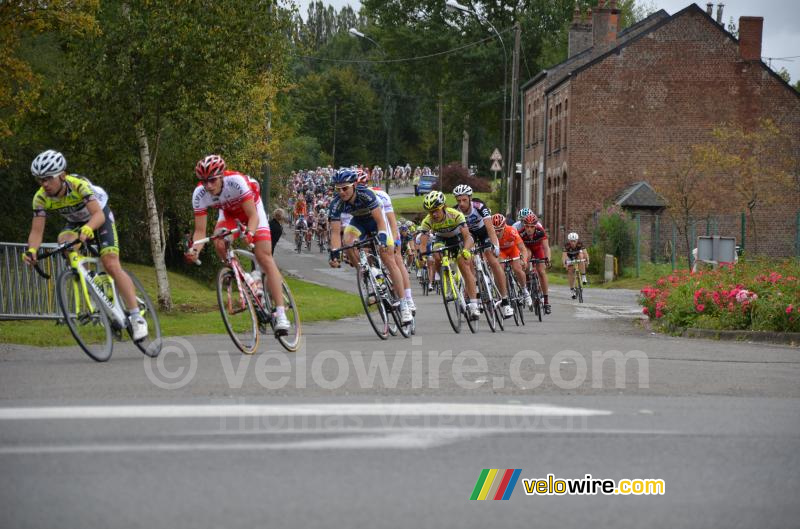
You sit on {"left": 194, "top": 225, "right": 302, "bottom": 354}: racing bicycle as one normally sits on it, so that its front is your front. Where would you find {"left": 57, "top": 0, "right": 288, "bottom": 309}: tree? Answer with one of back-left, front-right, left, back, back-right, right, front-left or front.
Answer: back-right

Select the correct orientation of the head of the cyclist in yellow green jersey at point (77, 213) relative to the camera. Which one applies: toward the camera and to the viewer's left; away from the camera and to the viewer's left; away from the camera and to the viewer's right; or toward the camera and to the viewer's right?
toward the camera and to the viewer's left

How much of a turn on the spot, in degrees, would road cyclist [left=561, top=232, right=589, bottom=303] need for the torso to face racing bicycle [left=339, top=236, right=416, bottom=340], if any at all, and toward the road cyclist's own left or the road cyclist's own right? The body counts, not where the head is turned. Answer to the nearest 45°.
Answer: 0° — they already face it

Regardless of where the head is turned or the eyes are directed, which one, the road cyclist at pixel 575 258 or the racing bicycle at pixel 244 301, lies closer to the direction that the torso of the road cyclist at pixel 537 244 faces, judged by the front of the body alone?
the racing bicycle

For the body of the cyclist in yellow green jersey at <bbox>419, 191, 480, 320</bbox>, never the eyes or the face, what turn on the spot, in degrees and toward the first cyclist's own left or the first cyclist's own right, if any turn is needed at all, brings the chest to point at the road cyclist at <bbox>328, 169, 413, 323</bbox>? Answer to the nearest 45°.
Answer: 0° — they already face them

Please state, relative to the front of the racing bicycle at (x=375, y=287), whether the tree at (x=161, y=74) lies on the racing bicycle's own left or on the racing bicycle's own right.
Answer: on the racing bicycle's own right

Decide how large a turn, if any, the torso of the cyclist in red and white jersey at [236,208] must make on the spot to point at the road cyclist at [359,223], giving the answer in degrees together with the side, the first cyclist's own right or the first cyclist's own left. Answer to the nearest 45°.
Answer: approximately 180°

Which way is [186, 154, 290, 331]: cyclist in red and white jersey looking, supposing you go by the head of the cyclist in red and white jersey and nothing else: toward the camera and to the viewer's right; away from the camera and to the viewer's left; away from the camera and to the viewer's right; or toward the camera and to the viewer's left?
toward the camera and to the viewer's left

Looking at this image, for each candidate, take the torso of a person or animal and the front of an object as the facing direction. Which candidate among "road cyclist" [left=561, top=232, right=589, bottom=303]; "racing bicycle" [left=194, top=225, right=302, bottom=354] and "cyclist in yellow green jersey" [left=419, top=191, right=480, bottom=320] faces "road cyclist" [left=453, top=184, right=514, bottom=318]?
"road cyclist" [left=561, top=232, right=589, bottom=303]

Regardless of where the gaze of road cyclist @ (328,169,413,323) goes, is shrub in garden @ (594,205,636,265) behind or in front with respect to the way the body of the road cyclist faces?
behind

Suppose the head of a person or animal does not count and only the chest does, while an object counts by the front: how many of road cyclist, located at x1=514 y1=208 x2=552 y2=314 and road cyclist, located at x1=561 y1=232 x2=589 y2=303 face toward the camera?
2

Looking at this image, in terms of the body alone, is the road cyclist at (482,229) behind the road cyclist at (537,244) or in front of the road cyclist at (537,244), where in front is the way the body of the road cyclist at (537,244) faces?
in front

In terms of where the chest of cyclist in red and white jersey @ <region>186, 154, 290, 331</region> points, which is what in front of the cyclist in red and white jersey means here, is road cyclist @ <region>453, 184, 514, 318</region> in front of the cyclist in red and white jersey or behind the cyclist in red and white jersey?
behind

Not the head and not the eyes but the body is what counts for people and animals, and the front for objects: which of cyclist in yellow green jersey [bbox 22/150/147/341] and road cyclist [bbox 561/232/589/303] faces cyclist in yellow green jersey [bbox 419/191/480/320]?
the road cyclist

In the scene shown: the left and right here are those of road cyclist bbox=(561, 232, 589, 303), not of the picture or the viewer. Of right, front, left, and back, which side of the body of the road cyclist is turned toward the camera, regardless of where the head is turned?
front

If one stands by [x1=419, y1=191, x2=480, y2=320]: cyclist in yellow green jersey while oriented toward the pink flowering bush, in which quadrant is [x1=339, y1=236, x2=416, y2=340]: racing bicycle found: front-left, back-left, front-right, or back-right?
back-right
